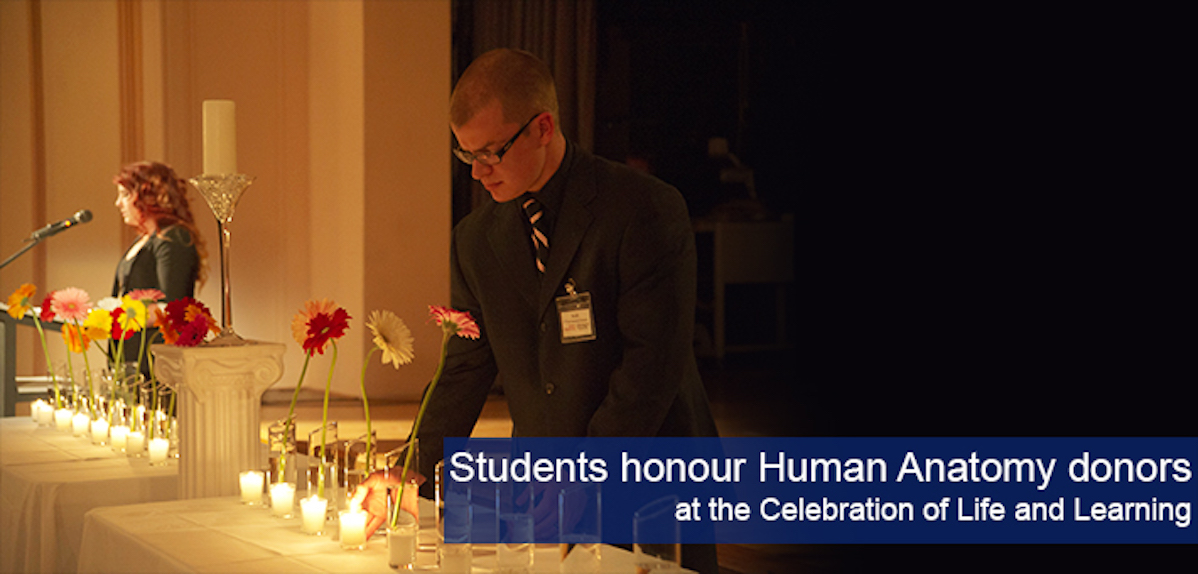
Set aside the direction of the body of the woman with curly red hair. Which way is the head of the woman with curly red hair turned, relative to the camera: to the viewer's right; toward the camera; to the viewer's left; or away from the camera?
to the viewer's left

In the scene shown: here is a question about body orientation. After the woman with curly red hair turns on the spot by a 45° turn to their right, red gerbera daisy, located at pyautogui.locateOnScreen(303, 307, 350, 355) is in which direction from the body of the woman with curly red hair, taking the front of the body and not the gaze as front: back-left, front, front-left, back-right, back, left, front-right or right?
back-left

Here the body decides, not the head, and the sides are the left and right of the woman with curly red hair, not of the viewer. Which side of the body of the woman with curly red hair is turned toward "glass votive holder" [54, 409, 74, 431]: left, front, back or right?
left

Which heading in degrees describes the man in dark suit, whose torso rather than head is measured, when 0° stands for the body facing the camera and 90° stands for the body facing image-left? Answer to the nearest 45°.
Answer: approximately 45°

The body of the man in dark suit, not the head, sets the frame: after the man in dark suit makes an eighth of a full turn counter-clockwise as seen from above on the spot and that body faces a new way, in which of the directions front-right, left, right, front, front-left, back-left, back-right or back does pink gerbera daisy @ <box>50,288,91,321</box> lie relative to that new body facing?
back-right

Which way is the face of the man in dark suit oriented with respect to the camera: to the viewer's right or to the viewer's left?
to the viewer's left

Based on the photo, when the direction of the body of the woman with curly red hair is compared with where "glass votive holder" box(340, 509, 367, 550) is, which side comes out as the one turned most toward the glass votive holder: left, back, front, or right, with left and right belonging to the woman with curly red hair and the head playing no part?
left

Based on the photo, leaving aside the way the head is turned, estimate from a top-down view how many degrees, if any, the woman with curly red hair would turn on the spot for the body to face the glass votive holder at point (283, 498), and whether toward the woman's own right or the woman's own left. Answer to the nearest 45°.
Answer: approximately 90° to the woman's own left

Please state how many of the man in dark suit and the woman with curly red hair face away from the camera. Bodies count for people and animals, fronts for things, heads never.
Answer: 0

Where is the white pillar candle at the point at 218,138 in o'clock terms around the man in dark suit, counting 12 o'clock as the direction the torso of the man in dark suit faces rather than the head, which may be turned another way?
The white pillar candle is roughly at 2 o'clock from the man in dark suit.

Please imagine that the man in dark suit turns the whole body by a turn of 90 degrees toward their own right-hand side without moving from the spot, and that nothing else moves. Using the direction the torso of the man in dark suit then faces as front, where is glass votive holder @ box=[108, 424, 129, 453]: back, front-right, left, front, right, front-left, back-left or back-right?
front

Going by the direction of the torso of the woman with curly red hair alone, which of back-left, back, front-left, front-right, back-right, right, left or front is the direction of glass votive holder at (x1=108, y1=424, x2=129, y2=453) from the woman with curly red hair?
left

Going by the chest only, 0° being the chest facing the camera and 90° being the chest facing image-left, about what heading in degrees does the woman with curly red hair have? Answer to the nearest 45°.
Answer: approximately 90°
